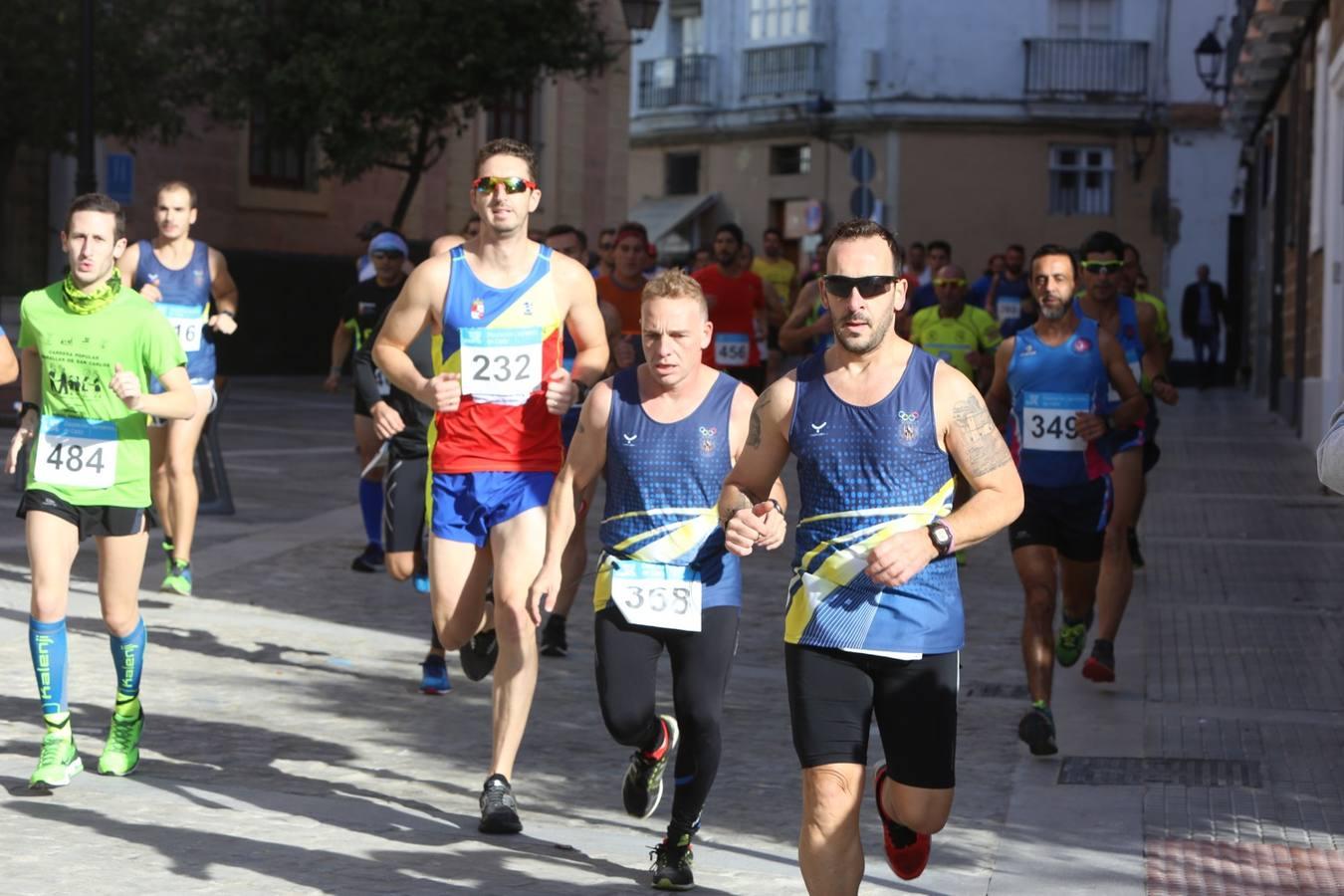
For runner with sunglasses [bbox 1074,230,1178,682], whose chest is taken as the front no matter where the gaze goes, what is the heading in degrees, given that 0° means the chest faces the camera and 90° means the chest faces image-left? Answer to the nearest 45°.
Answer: approximately 0°

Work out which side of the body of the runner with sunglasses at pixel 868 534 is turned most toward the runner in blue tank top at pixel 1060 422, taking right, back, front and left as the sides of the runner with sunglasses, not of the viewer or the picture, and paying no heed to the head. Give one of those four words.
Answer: back

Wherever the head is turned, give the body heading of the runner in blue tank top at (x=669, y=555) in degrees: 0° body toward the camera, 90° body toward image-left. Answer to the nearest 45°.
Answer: approximately 0°

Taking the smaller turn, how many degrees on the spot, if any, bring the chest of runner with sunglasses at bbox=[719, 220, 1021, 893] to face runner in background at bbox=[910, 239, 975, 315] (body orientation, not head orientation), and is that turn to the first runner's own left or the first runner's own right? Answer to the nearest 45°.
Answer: approximately 180°

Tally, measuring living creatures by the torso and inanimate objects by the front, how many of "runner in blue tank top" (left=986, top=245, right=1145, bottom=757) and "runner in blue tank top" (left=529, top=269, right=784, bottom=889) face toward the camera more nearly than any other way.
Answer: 2

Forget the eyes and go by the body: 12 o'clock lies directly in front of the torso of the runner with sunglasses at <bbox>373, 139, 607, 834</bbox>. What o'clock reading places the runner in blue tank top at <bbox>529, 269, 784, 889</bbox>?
The runner in blue tank top is roughly at 11 o'clock from the runner with sunglasses.
